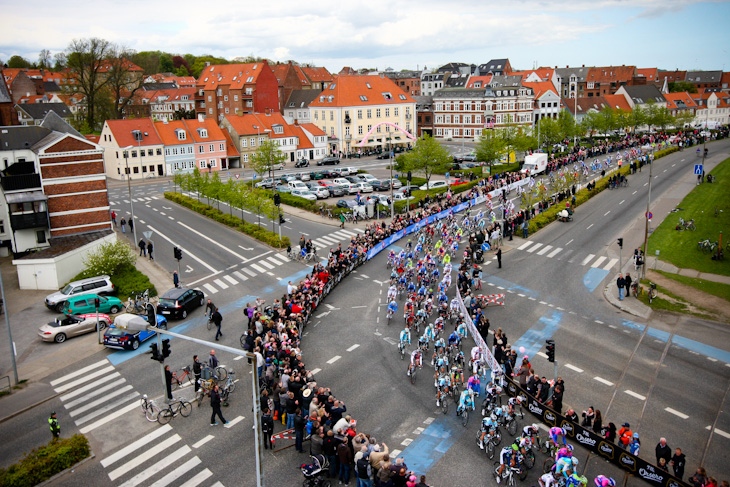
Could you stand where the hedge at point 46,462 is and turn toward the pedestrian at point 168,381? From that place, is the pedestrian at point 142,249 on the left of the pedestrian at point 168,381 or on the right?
left

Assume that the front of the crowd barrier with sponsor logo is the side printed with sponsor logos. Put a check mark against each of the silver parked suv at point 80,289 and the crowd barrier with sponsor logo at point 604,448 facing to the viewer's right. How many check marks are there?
0

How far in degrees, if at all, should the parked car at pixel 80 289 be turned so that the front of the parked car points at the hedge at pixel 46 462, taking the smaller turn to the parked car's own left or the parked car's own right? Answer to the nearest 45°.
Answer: approximately 45° to the parked car's own left

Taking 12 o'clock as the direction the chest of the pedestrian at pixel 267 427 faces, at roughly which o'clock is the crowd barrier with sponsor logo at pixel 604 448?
The crowd barrier with sponsor logo is roughly at 2 o'clock from the pedestrian.

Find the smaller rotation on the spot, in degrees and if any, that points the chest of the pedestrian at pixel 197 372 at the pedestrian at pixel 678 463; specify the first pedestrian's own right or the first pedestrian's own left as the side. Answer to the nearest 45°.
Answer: approximately 45° to the first pedestrian's own right

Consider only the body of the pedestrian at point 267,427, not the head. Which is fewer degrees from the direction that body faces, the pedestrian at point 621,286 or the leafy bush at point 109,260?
the pedestrian

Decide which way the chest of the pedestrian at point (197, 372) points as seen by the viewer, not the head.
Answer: to the viewer's right
